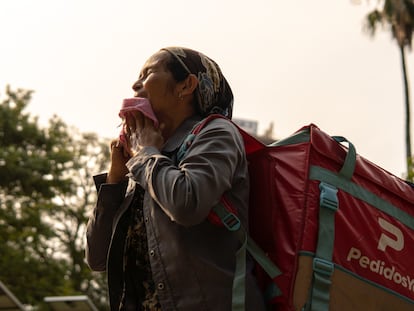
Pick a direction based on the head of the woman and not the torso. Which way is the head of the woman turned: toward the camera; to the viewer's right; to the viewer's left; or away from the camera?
to the viewer's left

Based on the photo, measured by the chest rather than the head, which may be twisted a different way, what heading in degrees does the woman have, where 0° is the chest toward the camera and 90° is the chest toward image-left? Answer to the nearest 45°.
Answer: approximately 45°
